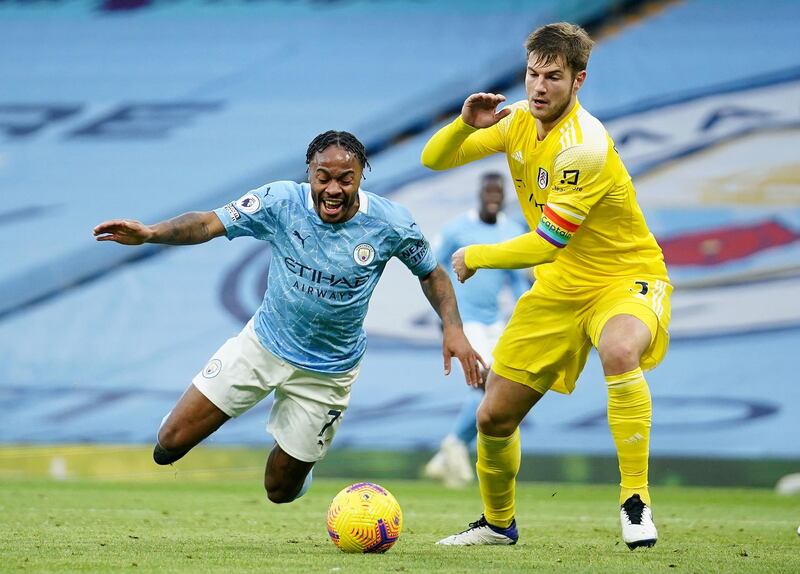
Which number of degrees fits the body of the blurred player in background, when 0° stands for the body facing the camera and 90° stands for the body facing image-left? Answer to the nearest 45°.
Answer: approximately 0°

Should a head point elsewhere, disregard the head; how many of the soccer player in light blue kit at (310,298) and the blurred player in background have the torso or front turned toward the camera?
2

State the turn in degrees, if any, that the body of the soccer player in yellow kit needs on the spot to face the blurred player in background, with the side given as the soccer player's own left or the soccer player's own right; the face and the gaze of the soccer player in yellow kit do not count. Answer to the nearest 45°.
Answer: approximately 135° to the soccer player's own right

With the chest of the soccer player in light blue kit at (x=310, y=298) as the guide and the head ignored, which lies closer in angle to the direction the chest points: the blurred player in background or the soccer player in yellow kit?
the soccer player in yellow kit

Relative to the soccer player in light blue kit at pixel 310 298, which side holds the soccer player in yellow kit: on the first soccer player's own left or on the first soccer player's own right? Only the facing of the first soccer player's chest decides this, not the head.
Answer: on the first soccer player's own left

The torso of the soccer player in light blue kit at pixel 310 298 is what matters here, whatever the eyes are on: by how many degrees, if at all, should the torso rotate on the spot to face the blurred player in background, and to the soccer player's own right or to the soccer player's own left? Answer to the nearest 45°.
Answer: approximately 180°

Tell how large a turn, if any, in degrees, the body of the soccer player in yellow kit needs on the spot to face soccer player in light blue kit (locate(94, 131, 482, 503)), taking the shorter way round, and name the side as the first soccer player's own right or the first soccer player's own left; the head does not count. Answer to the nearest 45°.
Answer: approximately 45° to the first soccer player's own right

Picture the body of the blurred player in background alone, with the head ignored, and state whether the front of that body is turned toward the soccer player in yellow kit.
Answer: yes

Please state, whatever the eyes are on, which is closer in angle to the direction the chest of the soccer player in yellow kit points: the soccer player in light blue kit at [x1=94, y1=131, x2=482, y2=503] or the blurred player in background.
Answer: the soccer player in light blue kit

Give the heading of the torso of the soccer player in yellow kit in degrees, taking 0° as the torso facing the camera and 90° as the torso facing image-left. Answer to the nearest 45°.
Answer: approximately 45°

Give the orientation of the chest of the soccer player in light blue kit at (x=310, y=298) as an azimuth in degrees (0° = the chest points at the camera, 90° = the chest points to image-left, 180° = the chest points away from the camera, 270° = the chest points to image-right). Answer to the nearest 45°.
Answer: approximately 0°
